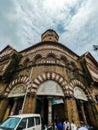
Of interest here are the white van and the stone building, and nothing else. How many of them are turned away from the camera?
0

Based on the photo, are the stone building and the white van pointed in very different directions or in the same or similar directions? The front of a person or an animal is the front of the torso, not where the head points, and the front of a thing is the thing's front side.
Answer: same or similar directions

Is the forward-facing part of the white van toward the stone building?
no

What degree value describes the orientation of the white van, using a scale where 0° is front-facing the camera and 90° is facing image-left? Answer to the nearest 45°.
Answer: approximately 45°

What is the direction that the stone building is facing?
toward the camera
